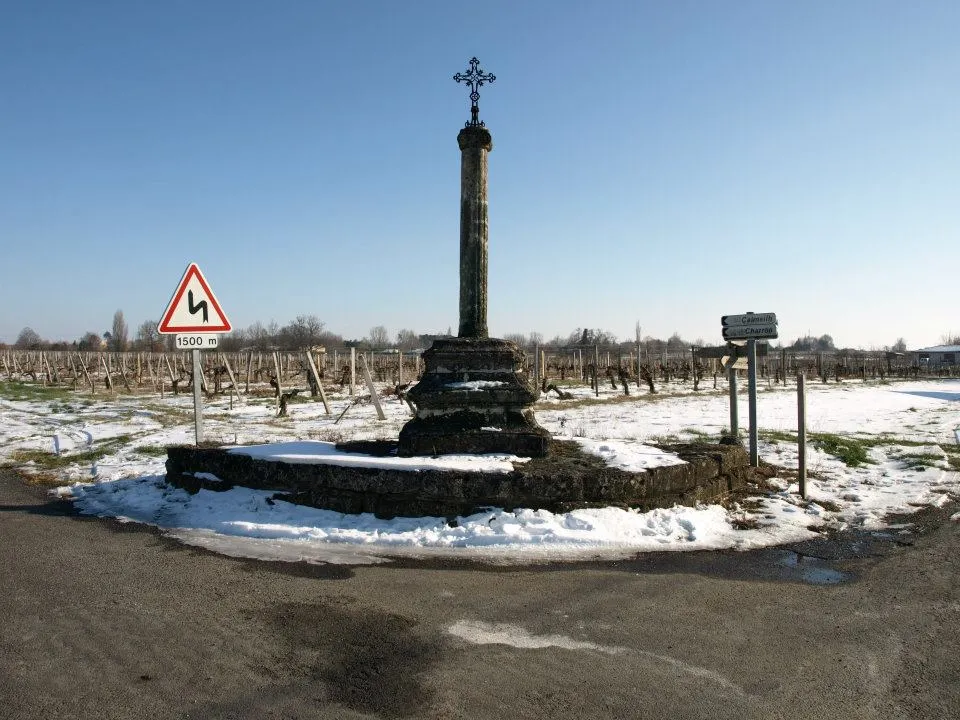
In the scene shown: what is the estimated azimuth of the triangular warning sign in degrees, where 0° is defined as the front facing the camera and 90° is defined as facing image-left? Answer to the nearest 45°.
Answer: approximately 0°

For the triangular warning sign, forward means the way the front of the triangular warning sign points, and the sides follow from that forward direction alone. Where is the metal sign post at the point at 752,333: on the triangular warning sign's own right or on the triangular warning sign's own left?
on the triangular warning sign's own left

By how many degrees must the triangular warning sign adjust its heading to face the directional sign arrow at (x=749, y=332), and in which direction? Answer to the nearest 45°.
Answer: approximately 45° to its left

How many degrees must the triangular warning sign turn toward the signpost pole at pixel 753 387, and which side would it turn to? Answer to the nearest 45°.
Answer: approximately 45° to its left
